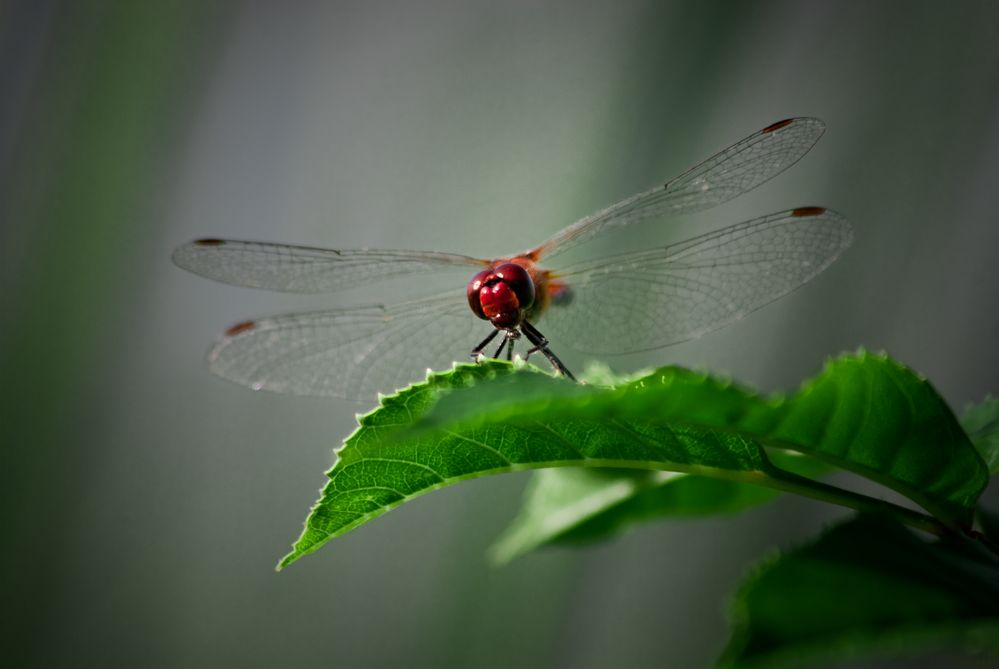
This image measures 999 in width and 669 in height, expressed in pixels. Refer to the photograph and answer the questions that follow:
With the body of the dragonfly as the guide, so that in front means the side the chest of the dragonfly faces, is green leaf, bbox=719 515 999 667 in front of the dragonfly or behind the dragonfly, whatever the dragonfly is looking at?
in front

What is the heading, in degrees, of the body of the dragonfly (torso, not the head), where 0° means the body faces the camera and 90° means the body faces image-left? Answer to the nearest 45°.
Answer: approximately 0°
